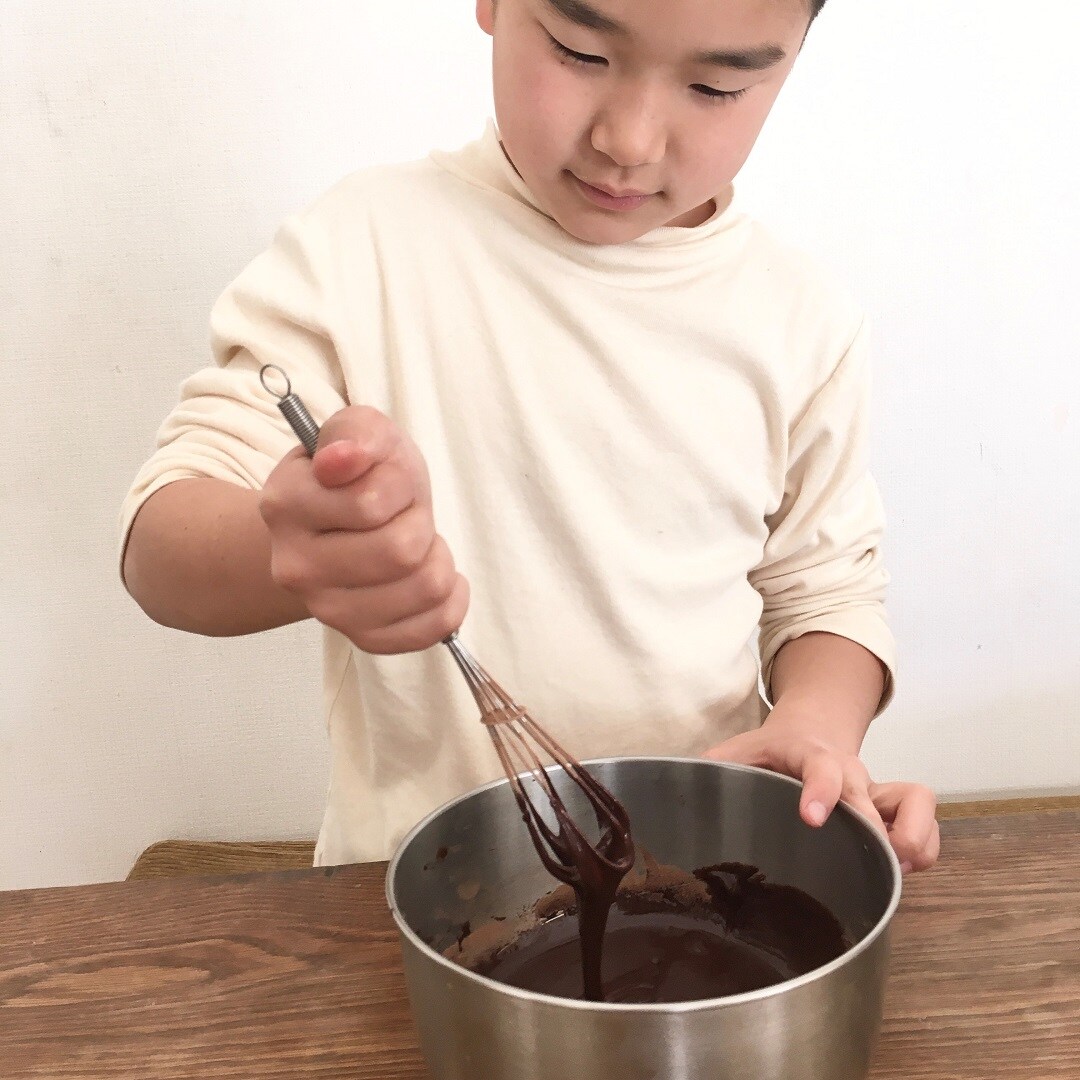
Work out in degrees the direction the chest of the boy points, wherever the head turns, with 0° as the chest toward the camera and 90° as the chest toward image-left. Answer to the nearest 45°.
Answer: approximately 0°
